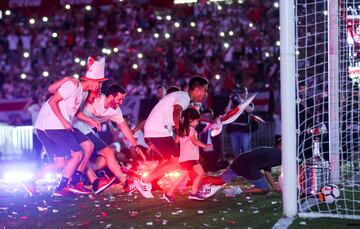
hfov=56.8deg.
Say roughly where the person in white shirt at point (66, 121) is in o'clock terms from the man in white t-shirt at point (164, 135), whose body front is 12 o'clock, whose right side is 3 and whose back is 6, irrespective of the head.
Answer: The person in white shirt is roughly at 6 o'clock from the man in white t-shirt.

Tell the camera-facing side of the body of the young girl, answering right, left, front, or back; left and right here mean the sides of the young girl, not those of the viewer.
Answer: right

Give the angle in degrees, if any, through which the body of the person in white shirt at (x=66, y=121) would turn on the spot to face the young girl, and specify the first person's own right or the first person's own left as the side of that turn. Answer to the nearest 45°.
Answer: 0° — they already face them

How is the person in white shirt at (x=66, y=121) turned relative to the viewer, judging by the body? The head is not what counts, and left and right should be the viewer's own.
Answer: facing to the right of the viewer

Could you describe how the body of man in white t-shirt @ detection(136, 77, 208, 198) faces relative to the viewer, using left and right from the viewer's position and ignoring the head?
facing to the right of the viewer

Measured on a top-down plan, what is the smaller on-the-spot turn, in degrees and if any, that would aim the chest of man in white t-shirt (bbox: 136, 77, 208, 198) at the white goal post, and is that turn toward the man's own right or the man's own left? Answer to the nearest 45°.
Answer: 0° — they already face it

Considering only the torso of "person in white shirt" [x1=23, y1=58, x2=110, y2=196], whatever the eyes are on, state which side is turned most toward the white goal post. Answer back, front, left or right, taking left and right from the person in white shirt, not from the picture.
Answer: front

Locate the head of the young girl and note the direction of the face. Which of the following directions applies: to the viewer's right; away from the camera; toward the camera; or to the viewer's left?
to the viewer's right
